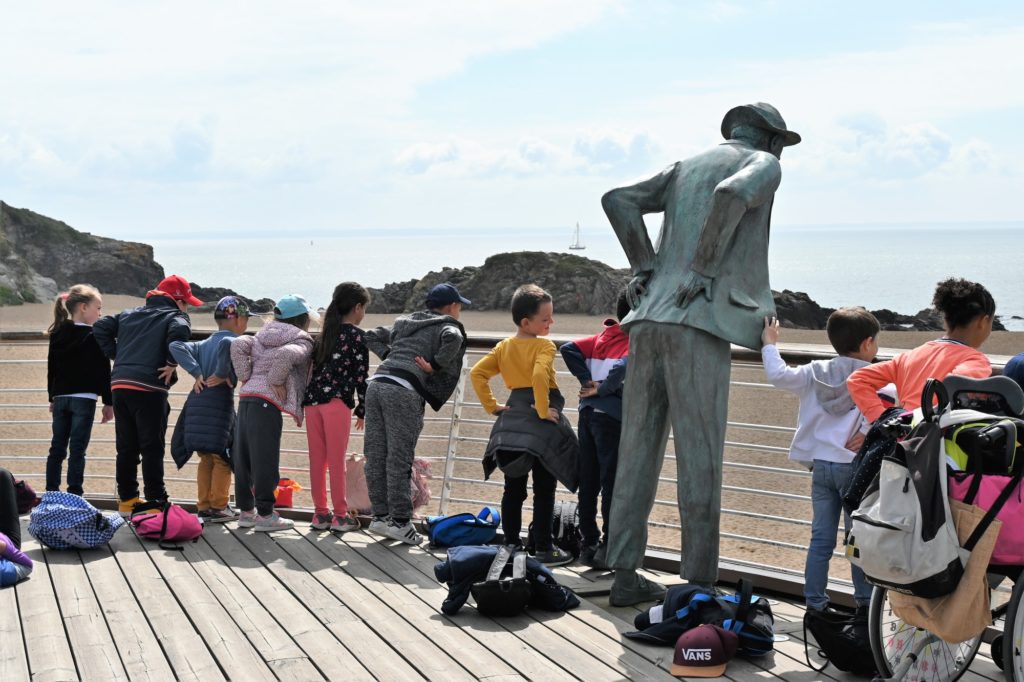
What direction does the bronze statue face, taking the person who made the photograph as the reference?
facing away from the viewer and to the right of the viewer

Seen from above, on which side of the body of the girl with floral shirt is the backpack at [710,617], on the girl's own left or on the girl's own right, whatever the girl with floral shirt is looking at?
on the girl's own right

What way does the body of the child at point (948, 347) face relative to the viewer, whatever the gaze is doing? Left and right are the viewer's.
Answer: facing away from the viewer and to the right of the viewer

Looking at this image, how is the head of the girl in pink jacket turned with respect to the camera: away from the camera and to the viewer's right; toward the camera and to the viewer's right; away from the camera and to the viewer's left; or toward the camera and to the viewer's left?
away from the camera and to the viewer's right

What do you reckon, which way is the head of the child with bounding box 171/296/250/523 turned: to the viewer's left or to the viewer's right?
to the viewer's right

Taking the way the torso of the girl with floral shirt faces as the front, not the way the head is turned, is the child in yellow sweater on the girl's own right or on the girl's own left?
on the girl's own right

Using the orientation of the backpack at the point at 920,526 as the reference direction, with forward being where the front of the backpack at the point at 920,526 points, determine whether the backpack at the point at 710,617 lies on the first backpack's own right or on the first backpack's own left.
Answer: on the first backpack's own right

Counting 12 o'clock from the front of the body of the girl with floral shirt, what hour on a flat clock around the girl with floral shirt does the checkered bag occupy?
The checkered bag is roughly at 7 o'clock from the girl with floral shirt.
